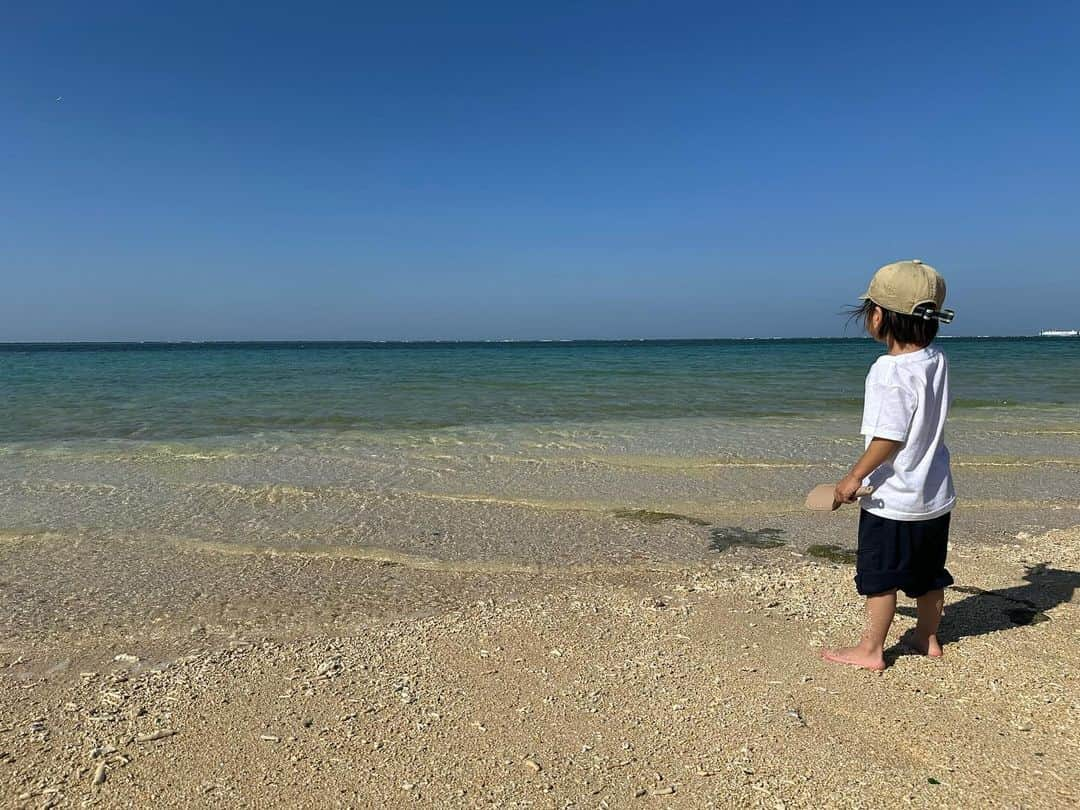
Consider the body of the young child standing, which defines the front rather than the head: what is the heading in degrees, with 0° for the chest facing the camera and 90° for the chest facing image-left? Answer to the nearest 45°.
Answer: approximately 135°

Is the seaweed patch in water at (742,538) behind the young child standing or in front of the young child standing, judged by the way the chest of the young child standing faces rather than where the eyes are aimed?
in front

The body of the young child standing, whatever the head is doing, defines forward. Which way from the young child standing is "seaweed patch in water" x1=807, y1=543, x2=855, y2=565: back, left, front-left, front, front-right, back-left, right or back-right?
front-right

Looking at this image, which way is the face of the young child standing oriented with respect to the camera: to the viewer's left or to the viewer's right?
to the viewer's left

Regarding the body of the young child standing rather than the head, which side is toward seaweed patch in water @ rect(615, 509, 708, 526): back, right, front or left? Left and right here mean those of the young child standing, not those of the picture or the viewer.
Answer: front
